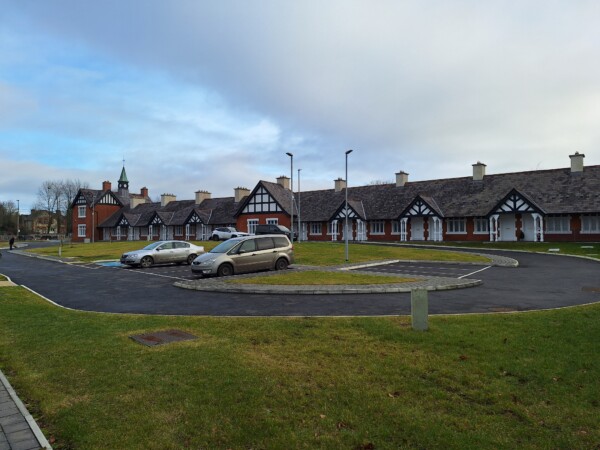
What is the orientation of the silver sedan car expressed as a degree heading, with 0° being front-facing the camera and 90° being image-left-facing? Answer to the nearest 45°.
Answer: approximately 45°

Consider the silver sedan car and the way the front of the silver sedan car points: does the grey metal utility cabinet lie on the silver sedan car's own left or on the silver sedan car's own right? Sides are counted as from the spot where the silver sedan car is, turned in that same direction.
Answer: on the silver sedan car's own left

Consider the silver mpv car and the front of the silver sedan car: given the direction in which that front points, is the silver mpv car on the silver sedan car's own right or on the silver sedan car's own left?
on the silver sedan car's own left

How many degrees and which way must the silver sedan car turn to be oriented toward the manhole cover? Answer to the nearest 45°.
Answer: approximately 45° to its left
